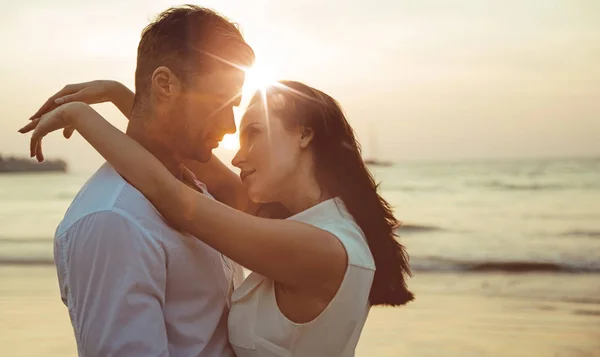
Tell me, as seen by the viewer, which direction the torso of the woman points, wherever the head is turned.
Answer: to the viewer's left

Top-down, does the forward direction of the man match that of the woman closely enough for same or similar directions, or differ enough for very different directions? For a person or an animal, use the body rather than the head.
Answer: very different directions

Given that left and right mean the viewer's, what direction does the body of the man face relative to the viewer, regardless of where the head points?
facing to the right of the viewer

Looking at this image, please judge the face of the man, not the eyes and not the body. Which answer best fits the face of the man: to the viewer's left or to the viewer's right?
to the viewer's right
